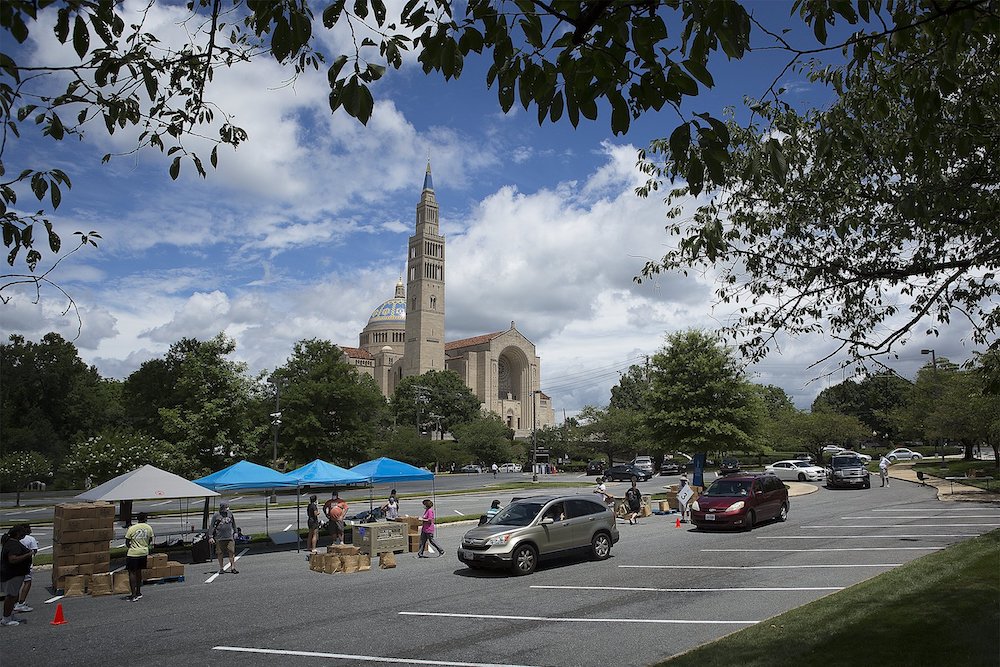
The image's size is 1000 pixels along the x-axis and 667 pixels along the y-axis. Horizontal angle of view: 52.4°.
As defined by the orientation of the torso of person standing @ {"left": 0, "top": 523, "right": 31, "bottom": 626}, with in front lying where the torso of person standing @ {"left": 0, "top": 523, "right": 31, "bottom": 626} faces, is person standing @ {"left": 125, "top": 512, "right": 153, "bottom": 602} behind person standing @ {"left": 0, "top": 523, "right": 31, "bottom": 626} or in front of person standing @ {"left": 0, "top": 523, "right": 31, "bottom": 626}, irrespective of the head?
in front

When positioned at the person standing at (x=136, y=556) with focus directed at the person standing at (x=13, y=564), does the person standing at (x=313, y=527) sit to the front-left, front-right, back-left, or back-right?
back-right

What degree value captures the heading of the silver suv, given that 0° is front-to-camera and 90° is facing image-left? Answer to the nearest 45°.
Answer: approximately 45°

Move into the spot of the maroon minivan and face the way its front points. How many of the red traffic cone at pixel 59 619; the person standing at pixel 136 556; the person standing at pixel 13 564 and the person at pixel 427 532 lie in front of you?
4

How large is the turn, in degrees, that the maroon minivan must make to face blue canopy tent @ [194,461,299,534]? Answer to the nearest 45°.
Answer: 0° — it already faces it

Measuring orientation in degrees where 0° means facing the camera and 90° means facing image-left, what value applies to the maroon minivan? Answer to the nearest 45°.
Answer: approximately 45°

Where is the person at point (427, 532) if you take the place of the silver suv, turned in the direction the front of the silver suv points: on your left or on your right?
on your right

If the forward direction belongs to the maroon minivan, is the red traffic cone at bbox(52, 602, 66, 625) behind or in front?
in front

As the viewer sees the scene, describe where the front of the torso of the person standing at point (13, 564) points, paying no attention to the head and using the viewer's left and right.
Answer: facing to the right of the viewer

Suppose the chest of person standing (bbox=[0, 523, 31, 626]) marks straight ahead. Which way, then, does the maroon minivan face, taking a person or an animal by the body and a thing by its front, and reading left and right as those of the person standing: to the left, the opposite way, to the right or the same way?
the opposite way

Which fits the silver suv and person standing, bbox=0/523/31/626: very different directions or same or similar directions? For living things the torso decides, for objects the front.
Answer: very different directions
